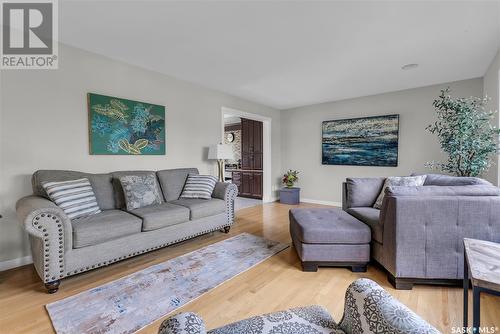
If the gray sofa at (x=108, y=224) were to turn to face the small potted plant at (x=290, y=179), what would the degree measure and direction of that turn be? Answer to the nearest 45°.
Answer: approximately 90° to its left

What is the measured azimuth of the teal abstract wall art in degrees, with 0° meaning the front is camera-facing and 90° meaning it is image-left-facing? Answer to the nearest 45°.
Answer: approximately 315°

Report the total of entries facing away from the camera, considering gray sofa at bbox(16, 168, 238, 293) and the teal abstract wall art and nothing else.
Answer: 0

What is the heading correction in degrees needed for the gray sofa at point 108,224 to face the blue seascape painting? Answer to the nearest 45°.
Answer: approximately 45° to its left

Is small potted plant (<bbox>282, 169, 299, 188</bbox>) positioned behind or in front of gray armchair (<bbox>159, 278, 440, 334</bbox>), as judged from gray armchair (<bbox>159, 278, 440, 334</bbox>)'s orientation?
in front

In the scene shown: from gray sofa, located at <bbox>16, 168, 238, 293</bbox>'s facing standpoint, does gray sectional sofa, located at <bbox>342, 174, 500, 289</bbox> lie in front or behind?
in front

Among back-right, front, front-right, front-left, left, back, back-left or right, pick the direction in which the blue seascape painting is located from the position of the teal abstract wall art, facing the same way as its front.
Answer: front-left

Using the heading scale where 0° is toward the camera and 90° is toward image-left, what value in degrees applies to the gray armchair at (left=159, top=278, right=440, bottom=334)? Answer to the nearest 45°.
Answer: approximately 135°

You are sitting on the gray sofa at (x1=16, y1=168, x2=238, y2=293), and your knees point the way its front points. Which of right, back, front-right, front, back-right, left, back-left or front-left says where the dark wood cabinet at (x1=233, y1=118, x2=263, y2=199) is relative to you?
left

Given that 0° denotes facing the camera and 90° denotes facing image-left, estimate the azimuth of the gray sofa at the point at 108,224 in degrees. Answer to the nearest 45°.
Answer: approximately 315°

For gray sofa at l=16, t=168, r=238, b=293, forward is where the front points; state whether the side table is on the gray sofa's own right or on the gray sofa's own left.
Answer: on the gray sofa's own left
